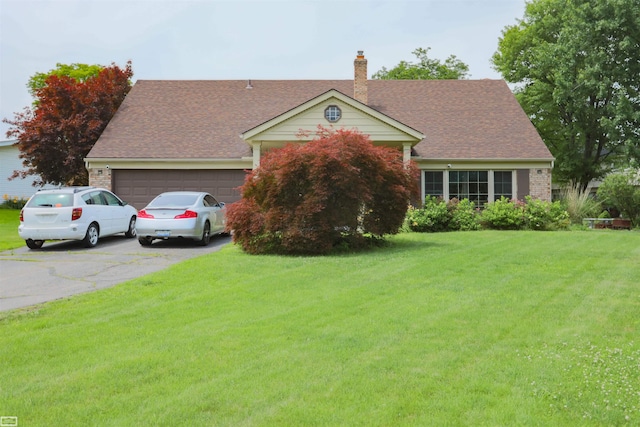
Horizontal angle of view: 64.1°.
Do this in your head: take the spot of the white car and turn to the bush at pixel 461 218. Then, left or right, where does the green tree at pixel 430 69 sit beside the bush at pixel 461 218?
left

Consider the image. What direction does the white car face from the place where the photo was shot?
facing away from the viewer and to the right of the viewer

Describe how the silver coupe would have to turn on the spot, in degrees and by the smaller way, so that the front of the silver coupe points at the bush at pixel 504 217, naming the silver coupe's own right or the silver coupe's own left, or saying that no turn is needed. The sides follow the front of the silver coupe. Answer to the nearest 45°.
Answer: approximately 45° to the silver coupe's own right

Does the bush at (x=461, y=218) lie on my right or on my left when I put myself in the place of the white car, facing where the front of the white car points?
on my right

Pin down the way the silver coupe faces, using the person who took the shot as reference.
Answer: facing away from the viewer and to the right of the viewer

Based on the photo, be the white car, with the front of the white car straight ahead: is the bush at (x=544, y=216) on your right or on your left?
on your right

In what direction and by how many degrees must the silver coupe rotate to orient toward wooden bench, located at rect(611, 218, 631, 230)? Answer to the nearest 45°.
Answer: approximately 45° to its right

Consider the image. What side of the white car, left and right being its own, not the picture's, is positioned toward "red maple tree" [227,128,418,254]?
right

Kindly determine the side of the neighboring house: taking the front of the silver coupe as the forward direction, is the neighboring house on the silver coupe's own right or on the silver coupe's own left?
on the silver coupe's own left
